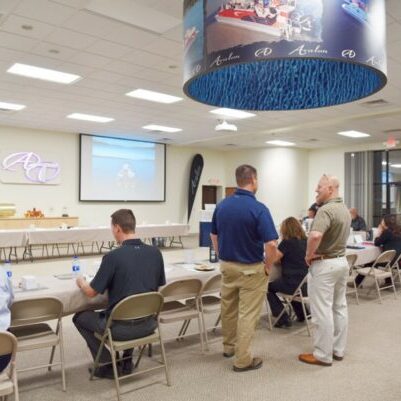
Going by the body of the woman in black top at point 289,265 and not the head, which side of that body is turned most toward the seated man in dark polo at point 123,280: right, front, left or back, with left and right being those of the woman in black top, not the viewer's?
left

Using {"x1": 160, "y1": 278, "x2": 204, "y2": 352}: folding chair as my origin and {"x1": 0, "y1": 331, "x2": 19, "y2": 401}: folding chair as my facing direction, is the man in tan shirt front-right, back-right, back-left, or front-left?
back-left

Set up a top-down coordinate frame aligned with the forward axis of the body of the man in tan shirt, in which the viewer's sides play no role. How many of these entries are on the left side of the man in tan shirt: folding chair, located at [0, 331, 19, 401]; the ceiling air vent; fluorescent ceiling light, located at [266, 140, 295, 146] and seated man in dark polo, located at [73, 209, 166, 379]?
2

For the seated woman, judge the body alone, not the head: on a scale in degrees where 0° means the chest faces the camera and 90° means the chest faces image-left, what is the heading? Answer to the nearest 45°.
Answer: approximately 90°

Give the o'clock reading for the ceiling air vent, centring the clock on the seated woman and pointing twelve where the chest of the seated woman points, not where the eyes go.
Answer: The ceiling air vent is roughly at 3 o'clock from the seated woman.

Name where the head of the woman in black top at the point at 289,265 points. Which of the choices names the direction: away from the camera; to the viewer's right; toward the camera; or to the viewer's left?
away from the camera

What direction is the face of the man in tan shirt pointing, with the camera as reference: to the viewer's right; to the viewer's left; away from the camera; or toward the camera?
to the viewer's left

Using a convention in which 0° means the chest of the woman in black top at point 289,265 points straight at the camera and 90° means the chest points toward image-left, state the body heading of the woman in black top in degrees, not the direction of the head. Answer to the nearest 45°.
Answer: approximately 135°

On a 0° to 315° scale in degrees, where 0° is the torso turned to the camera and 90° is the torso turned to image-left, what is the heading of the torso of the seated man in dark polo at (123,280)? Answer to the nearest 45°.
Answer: approximately 135°

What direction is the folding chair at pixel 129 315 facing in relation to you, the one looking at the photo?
facing away from the viewer and to the left of the viewer

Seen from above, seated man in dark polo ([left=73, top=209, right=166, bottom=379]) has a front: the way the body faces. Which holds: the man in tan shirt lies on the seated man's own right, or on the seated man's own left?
on the seated man's own right

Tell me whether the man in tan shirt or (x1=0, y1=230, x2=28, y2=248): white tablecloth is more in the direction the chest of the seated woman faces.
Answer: the white tablecloth
